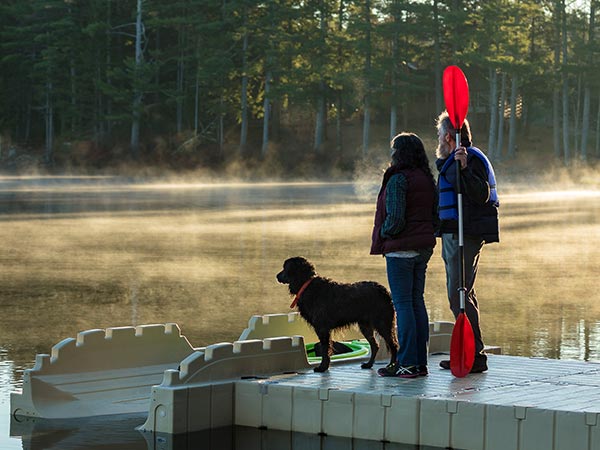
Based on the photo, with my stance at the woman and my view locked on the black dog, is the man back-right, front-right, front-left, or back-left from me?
back-right

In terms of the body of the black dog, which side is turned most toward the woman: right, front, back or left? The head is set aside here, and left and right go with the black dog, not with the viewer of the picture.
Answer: back

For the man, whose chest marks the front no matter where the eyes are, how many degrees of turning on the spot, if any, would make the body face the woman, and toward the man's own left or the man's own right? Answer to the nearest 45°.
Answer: approximately 45° to the man's own left

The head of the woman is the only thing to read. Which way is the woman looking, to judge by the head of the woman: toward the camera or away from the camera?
away from the camera

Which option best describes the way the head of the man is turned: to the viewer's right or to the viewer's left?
to the viewer's left

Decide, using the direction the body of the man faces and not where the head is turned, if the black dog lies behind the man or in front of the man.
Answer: in front

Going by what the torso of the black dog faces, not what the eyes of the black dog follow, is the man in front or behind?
behind

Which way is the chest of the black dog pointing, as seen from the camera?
to the viewer's left
